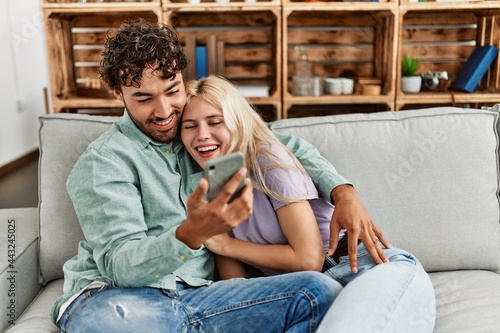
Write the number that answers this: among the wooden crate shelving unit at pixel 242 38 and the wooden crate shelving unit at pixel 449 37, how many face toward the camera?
2

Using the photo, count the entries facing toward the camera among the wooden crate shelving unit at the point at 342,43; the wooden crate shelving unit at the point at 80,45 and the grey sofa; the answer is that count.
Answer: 3

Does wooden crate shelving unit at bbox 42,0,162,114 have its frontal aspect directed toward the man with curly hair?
yes

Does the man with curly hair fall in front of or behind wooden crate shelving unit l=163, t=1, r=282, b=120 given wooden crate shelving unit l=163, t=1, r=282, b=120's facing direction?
in front

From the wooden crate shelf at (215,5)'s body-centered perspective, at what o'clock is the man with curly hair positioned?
The man with curly hair is roughly at 12 o'clock from the wooden crate shelf.

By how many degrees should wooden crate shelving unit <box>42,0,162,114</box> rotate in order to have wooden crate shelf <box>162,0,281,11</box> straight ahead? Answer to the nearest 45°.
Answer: approximately 45° to its left

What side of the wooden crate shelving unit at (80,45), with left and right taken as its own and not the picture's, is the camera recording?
front

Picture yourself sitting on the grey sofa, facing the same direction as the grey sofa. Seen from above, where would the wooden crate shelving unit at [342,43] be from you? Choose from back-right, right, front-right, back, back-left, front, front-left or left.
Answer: back

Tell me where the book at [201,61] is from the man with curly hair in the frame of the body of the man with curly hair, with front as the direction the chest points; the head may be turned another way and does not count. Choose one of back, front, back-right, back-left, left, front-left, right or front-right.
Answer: back-left

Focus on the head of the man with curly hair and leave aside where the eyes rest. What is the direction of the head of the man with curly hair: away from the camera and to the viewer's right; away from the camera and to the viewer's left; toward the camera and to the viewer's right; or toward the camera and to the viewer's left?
toward the camera and to the viewer's right

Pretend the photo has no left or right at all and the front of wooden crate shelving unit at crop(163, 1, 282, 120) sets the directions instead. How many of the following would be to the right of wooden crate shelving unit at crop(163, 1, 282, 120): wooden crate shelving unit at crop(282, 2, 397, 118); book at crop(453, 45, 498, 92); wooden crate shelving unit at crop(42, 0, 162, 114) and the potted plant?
1

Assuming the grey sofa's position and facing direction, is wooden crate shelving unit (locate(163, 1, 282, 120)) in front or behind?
behind
